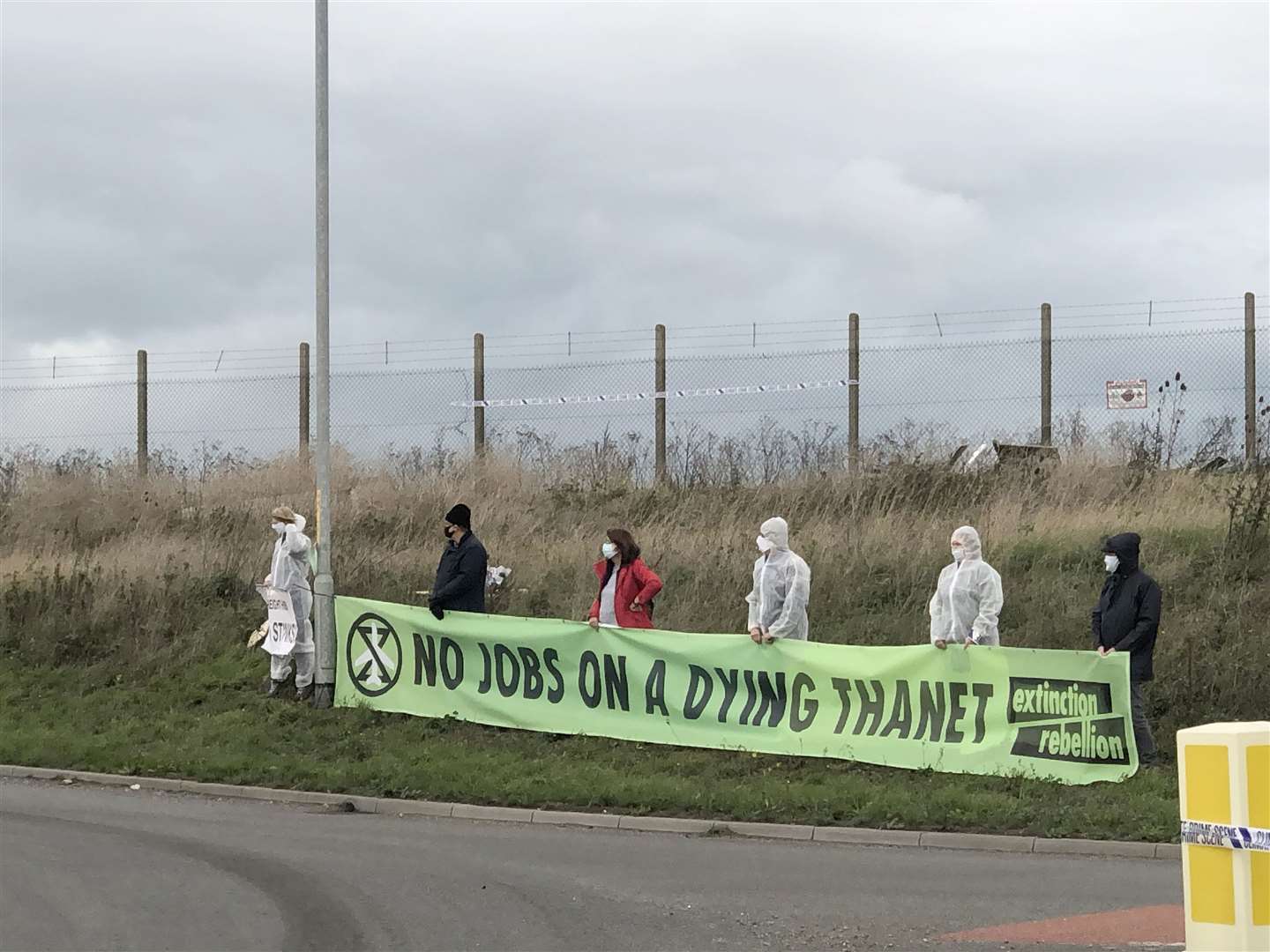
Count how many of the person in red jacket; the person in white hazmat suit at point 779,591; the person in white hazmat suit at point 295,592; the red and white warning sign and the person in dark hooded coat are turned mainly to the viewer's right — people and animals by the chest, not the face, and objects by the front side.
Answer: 0

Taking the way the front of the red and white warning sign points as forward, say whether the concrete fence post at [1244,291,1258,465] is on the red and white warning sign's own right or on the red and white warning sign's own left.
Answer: on the red and white warning sign's own left

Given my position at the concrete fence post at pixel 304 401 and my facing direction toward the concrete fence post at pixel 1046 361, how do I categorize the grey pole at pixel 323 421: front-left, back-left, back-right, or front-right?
front-right

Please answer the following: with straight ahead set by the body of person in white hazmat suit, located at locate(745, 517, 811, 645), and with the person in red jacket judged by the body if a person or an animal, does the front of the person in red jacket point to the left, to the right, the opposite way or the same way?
the same way

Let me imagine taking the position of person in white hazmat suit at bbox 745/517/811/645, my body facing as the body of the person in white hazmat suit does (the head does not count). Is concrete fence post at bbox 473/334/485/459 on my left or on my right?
on my right

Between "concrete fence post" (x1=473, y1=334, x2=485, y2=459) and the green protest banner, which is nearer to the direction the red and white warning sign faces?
the green protest banner

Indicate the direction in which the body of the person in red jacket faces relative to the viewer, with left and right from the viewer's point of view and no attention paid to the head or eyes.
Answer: facing the viewer and to the left of the viewer

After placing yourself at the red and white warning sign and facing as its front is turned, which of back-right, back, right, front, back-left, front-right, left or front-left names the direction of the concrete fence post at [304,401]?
right

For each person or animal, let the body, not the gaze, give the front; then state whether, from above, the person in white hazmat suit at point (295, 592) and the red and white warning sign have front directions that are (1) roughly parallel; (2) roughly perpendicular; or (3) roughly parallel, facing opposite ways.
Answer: roughly parallel

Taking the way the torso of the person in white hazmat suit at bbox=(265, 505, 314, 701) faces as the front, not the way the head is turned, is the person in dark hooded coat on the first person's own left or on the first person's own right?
on the first person's own left

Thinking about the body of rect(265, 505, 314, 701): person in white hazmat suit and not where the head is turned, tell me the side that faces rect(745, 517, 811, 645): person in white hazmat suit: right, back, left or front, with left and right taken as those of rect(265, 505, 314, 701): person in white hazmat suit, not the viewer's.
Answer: left

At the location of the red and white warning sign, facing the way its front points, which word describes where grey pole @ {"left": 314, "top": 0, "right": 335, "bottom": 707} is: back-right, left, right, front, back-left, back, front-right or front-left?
front-right

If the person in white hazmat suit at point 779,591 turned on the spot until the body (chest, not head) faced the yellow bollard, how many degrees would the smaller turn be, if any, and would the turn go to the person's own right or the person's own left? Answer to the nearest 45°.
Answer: approximately 45° to the person's own left

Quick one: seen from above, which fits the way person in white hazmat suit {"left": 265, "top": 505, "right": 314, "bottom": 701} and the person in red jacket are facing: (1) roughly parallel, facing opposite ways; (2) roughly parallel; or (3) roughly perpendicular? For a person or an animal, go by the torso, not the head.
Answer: roughly parallel

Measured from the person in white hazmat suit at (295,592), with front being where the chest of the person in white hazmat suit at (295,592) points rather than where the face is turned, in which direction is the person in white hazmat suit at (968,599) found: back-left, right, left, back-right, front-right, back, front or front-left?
left

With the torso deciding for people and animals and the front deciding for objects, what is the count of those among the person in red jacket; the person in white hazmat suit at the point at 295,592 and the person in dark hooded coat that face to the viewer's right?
0

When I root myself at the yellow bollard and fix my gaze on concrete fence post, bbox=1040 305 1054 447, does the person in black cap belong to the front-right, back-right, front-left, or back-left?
front-left

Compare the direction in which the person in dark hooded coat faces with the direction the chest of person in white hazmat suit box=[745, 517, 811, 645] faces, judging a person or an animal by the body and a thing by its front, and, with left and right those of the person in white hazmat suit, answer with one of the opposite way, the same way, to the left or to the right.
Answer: the same way

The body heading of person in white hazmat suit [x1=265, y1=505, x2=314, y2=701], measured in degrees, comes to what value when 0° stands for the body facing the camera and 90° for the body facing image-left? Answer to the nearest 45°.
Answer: approximately 45°

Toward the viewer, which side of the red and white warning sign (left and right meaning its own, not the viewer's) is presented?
front

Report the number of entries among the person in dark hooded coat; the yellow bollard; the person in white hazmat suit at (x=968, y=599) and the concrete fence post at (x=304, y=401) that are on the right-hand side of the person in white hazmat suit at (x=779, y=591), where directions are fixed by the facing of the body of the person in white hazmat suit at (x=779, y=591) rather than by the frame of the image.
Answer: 1

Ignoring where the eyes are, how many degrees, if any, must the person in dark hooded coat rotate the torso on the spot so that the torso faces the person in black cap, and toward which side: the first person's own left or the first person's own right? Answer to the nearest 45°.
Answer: approximately 45° to the first person's own right
